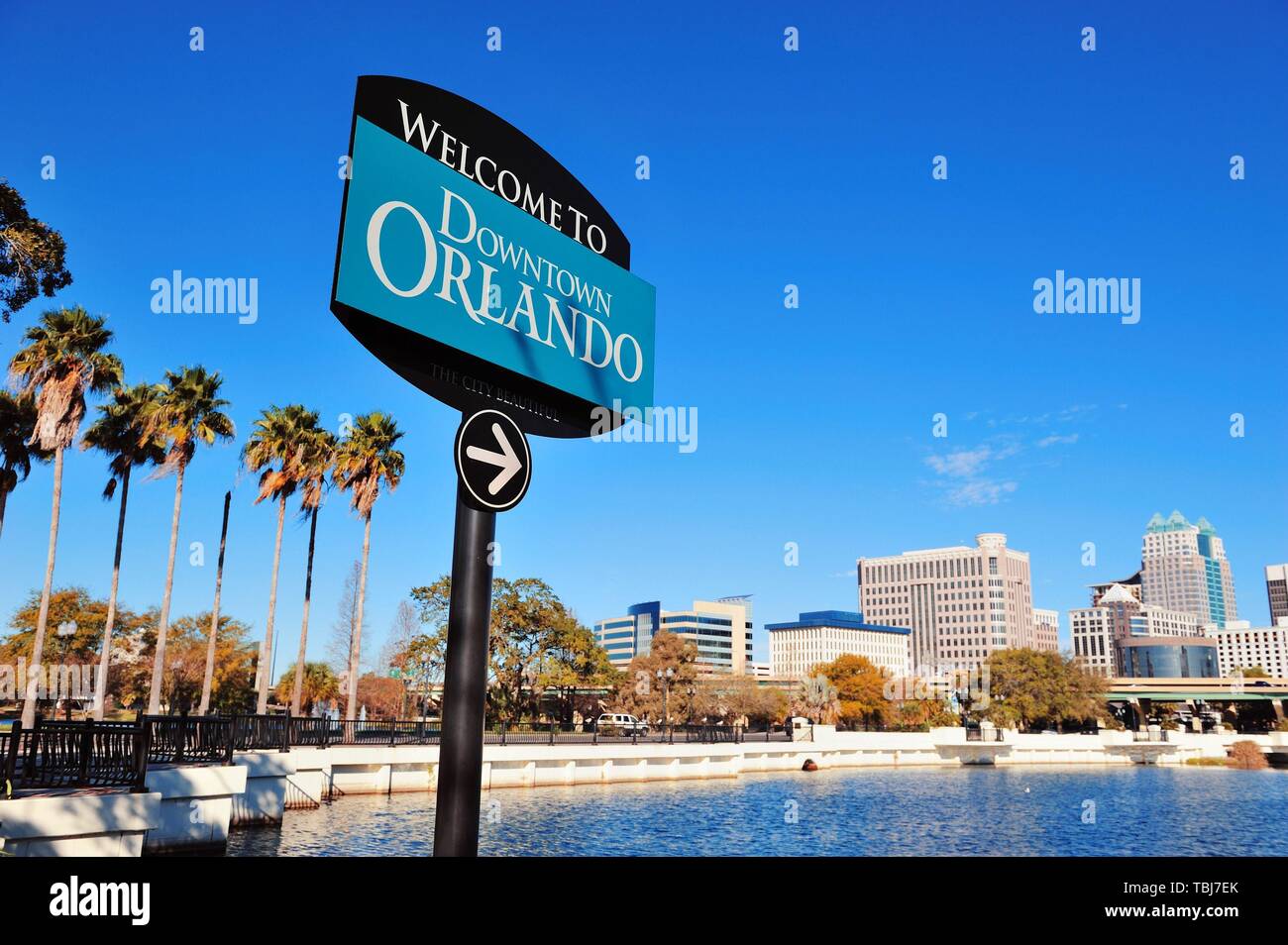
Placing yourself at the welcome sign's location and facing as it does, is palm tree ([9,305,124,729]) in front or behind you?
behind

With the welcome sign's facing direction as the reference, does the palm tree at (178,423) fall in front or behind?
behind

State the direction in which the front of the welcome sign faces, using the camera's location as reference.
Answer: facing the viewer and to the right of the viewer

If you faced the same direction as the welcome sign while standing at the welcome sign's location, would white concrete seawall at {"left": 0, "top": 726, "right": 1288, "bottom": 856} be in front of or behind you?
behind

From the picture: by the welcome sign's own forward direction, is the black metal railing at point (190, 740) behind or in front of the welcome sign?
behind

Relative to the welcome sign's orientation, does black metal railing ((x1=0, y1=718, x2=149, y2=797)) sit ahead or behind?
behind
